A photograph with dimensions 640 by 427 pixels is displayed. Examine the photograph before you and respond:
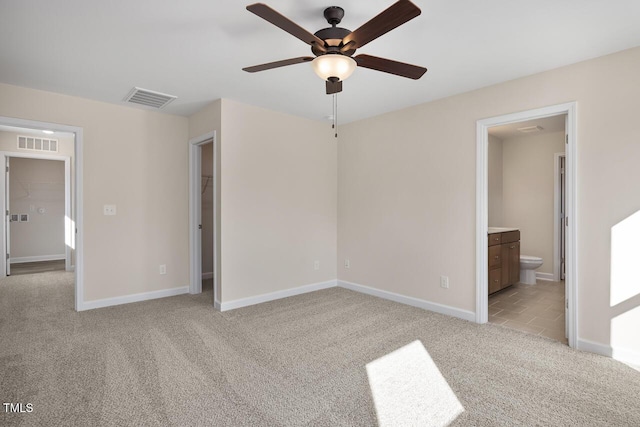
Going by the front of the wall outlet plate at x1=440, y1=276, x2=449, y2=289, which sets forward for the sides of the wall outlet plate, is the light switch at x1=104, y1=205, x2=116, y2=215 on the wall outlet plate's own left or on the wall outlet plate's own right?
on the wall outlet plate's own right

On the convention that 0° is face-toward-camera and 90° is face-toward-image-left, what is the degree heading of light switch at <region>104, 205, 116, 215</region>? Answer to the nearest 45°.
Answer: approximately 0°

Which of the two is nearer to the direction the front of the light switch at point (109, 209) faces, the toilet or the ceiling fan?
the ceiling fan

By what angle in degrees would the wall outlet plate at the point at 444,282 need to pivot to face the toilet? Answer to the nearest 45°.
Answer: approximately 135° to its left

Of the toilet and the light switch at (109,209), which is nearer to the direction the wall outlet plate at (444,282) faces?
the light switch
